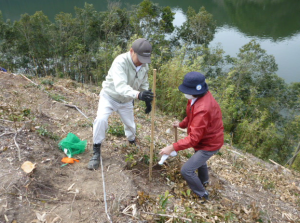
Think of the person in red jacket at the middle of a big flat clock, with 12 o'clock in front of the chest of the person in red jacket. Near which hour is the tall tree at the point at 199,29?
The tall tree is roughly at 3 o'clock from the person in red jacket.

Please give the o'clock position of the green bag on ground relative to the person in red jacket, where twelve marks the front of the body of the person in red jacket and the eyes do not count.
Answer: The green bag on ground is roughly at 12 o'clock from the person in red jacket.

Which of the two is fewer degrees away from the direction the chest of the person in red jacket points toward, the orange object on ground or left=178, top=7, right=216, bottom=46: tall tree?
the orange object on ground

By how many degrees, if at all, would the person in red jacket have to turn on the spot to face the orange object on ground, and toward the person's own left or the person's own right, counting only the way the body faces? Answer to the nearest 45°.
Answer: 0° — they already face it

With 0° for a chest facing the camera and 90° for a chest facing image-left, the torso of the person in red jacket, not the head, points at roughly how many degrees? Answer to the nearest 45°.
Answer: approximately 90°
